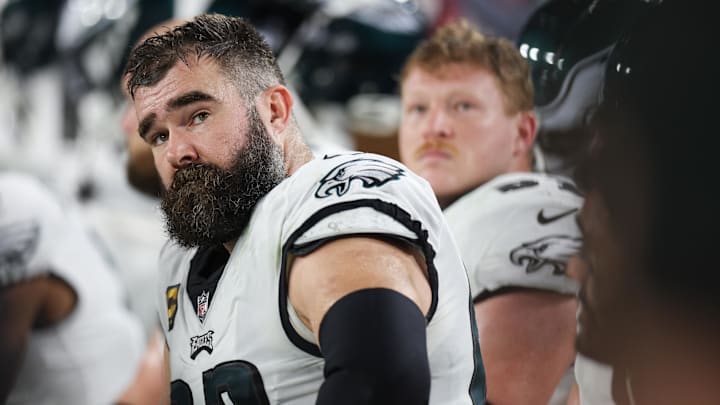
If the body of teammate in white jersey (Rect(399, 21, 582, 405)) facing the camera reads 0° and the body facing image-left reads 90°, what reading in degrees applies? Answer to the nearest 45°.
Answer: approximately 45°
